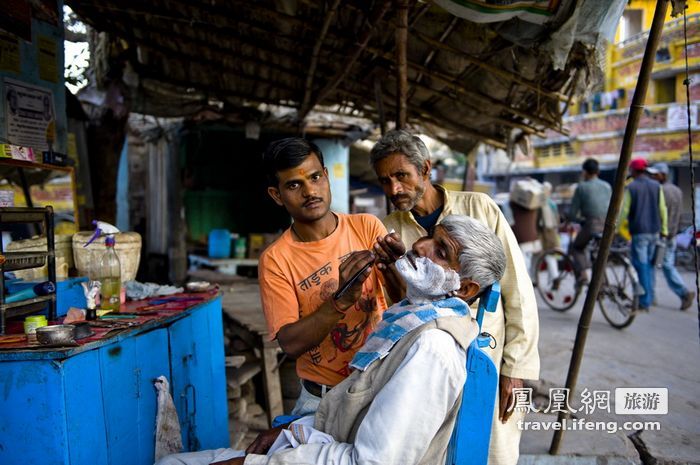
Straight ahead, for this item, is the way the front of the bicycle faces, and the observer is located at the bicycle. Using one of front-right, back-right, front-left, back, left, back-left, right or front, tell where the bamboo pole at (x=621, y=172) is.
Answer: back-left

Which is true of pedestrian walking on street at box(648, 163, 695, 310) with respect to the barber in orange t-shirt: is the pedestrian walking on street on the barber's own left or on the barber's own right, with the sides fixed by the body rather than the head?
on the barber's own left

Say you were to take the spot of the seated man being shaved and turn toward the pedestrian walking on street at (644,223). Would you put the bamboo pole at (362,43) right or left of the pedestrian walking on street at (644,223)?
left

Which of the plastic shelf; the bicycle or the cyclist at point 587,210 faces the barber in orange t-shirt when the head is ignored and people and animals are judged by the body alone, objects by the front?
the plastic shelf

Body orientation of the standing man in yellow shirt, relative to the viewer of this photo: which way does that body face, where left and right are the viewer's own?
facing the viewer and to the left of the viewer

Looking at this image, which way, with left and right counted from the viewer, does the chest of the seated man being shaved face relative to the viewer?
facing to the left of the viewer

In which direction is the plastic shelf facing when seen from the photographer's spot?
facing the viewer and to the right of the viewer

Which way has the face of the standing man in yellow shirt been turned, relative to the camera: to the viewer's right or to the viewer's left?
to the viewer's left

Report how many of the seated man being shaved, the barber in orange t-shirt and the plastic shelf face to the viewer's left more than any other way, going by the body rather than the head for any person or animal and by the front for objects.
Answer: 1

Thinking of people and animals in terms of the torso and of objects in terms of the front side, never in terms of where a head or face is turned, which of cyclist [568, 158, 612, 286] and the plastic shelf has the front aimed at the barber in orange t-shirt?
the plastic shelf

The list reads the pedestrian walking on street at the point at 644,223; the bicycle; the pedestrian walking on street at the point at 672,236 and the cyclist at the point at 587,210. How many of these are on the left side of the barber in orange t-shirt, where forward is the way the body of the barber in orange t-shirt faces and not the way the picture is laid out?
4

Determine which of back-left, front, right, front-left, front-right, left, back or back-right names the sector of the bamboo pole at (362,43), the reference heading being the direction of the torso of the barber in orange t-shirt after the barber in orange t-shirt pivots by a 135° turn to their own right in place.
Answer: right
